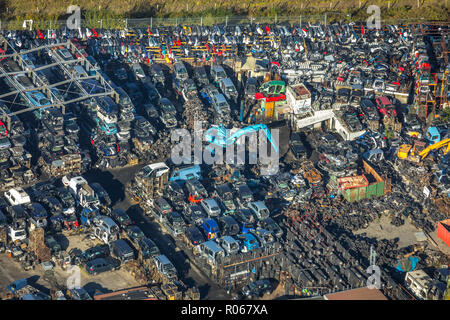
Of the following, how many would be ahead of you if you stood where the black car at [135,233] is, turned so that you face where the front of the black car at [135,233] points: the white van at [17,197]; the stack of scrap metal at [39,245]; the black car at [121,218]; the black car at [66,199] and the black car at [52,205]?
0

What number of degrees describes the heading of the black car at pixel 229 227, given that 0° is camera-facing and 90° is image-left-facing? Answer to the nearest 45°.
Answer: approximately 315°

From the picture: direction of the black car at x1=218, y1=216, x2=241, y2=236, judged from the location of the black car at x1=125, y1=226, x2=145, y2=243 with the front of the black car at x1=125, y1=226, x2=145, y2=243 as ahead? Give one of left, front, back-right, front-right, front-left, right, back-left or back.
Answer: front-left

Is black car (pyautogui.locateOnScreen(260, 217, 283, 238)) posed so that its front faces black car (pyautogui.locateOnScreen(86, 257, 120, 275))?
no

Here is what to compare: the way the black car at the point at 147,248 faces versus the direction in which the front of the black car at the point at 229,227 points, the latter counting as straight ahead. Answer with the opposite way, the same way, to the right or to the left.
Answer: the same way

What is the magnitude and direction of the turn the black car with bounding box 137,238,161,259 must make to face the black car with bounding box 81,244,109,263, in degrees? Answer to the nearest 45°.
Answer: approximately 135° to its right

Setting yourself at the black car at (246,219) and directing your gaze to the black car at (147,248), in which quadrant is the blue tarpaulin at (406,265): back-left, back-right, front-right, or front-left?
back-left

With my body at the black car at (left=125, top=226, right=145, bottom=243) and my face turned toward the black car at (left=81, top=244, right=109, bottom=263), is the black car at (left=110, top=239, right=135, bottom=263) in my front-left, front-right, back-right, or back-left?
front-left

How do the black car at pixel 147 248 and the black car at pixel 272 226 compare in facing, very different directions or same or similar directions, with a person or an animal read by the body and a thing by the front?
same or similar directions

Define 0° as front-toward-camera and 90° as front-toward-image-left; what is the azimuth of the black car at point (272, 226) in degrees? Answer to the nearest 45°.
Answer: approximately 315°

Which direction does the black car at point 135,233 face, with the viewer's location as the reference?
facing the viewer and to the right of the viewer

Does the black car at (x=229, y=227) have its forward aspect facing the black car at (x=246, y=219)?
no

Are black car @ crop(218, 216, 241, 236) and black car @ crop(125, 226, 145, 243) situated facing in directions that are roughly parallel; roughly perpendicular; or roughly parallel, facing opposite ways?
roughly parallel

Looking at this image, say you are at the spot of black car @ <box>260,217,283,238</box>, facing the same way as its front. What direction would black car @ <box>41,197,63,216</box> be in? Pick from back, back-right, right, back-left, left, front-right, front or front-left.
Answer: back-right

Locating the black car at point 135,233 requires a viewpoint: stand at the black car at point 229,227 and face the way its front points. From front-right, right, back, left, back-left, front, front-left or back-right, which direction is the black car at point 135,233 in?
back-right

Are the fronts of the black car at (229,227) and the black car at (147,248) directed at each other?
no
